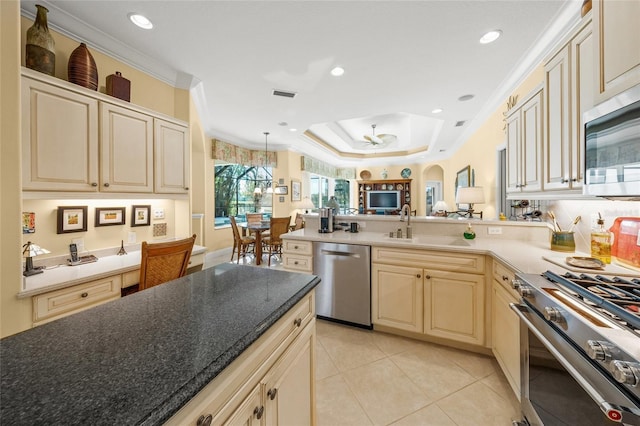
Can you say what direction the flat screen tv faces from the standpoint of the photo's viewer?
facing the viewer

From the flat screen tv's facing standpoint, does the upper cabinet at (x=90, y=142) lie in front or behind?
in front

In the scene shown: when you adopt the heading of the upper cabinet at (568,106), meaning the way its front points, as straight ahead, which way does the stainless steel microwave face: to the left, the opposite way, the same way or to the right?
the same way

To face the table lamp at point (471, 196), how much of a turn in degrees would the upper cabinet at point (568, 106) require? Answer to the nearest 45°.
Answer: approximately 90° to its right

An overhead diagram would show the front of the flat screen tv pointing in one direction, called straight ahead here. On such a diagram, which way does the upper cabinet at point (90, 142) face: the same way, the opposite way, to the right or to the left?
to the left

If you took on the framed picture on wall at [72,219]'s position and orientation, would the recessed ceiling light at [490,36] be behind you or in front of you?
in front

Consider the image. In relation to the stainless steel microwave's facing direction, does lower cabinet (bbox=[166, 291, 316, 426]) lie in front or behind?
in front

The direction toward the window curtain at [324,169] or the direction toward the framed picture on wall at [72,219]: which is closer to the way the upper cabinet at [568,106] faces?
the framed picture on wall

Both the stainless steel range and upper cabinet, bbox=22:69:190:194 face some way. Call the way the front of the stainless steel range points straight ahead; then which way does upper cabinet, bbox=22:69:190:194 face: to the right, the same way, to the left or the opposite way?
the opposite way

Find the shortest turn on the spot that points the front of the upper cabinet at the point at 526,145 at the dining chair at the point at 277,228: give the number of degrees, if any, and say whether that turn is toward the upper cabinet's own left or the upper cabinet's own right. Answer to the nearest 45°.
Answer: approximately 45° to the upper cabinet's own right

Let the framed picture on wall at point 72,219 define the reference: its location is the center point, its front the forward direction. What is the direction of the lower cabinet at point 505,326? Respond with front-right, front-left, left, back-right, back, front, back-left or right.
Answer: front

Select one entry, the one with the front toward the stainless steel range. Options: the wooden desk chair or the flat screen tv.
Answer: the flat screen tv

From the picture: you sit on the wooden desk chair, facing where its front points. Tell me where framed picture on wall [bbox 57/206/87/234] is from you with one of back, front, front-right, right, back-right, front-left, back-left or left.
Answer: front

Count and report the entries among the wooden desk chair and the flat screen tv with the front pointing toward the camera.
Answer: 1

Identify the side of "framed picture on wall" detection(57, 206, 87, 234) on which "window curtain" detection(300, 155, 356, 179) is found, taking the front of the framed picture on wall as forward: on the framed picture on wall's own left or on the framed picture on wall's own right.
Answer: on the framed picture on wall's own left

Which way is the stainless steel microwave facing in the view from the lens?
facing the viewer and to the left of the viewer

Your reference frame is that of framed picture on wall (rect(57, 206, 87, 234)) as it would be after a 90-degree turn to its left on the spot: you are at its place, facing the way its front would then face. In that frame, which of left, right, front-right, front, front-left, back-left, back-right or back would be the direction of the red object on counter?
right

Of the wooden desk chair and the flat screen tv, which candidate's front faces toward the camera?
the flat screen tv
